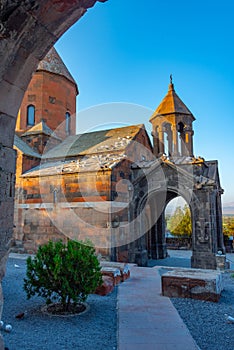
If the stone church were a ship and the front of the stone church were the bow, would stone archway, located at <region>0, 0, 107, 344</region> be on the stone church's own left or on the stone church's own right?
on the stone church's own right

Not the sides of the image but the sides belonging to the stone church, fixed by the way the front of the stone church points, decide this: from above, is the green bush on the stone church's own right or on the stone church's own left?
on the stone church's own right

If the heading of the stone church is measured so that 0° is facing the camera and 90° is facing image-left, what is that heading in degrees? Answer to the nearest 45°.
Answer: approximately 315°
